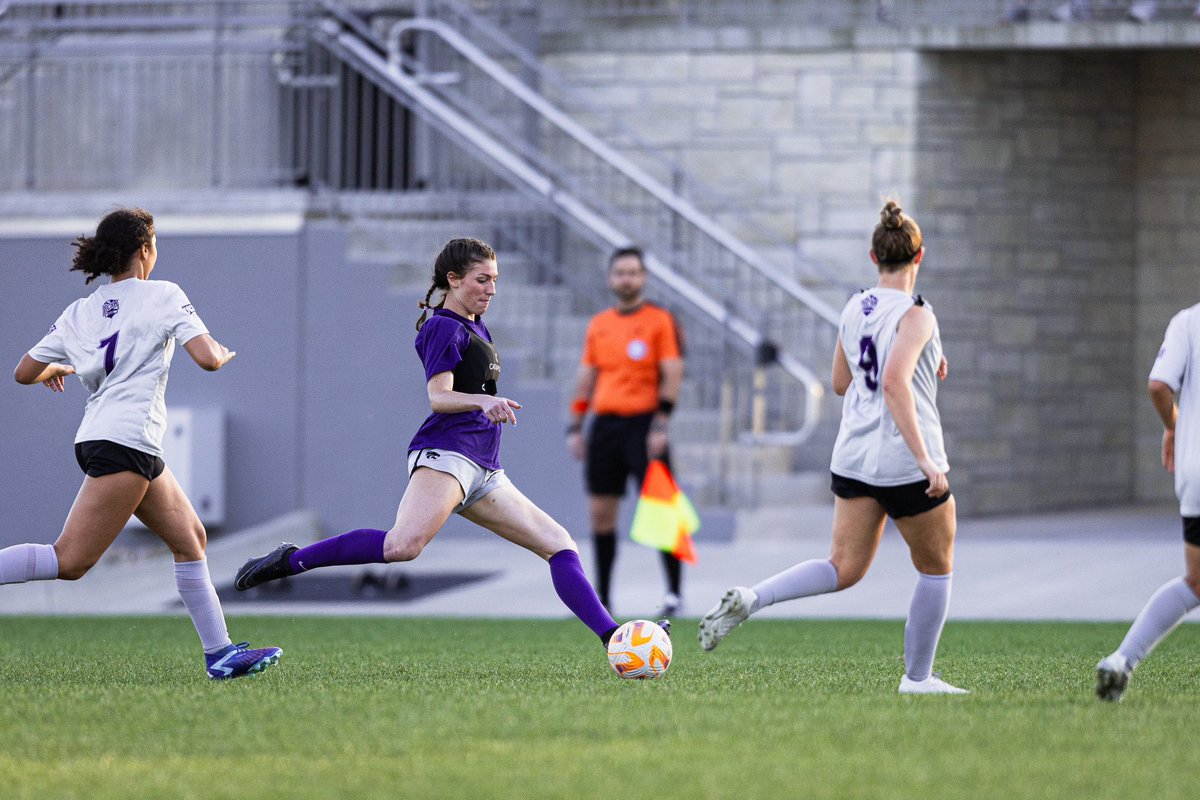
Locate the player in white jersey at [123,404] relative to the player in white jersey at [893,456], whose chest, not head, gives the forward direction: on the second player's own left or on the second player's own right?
on the second player's own left

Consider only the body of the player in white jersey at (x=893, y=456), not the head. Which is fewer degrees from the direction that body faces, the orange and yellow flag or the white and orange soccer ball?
the orange and yellow flag

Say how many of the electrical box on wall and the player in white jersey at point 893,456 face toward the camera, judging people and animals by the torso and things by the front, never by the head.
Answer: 1

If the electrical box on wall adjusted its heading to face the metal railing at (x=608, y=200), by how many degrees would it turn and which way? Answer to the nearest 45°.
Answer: approximately 90° to its left

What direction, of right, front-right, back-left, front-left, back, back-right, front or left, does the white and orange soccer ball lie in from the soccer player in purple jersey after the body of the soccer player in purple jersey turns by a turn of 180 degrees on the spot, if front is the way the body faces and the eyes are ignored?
back

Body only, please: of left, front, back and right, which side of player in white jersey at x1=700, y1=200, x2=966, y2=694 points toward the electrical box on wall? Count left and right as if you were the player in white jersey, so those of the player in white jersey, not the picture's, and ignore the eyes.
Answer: left

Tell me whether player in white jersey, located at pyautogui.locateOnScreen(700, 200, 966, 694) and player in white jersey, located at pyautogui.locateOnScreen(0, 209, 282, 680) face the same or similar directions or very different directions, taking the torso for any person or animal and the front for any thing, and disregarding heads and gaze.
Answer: same or similar directions

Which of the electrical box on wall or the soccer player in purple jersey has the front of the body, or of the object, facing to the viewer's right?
the soccer player in purple jersey

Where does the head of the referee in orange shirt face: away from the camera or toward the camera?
toward the camera

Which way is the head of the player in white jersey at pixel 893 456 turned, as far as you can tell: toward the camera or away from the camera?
away from the camera

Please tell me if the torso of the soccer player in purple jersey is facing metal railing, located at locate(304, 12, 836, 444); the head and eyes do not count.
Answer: no

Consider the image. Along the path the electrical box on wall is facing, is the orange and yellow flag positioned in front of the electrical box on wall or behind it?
in front

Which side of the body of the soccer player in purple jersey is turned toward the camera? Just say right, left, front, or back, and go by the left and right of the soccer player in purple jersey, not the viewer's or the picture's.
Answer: right

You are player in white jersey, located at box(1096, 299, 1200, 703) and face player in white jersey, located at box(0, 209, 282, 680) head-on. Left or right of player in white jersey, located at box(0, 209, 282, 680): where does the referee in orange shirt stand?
right

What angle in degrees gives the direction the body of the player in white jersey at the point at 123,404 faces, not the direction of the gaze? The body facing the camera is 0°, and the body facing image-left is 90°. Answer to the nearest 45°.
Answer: approximately 225°

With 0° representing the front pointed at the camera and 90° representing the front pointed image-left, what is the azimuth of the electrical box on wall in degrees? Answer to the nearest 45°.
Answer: approximately 0°

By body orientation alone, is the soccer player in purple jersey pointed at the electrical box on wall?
no

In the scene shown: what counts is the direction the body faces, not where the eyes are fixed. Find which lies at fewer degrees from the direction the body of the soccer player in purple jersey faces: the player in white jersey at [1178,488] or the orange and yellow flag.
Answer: the player in white jersey
